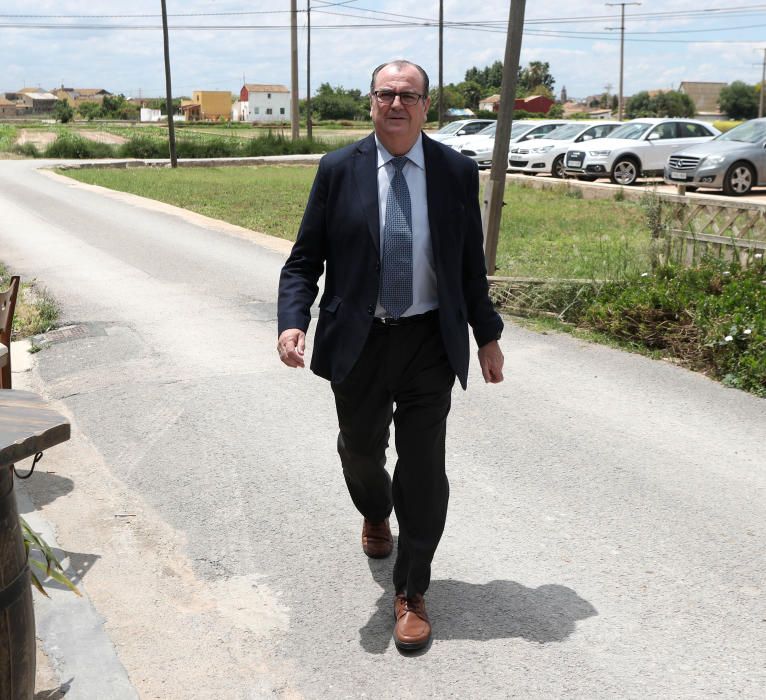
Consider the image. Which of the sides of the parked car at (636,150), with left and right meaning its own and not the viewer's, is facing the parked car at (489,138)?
right

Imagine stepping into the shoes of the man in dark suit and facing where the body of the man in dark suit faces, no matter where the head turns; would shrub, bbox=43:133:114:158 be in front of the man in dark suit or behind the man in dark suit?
behind

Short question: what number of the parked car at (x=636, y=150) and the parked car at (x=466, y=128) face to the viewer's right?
0

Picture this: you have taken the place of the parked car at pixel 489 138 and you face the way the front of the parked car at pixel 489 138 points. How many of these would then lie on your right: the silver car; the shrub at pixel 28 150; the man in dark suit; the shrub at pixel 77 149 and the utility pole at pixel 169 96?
3

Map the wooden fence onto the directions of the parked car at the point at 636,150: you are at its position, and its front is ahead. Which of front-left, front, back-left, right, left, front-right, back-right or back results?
front-left

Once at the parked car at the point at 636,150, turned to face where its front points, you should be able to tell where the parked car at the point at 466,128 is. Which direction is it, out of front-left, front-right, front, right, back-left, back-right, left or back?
right

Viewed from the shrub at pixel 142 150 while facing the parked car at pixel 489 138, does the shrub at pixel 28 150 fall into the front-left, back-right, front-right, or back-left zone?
back-right

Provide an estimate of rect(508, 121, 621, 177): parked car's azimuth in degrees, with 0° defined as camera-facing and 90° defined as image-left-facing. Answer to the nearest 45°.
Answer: approximately 45°

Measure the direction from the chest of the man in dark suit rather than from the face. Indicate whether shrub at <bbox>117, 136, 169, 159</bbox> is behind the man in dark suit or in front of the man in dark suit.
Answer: behind

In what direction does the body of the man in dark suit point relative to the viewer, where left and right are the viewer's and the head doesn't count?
facing the viewer

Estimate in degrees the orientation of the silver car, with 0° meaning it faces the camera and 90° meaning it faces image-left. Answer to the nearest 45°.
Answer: approximately 45°

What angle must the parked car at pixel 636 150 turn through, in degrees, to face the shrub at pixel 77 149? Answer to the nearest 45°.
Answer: approximately 90° to its right

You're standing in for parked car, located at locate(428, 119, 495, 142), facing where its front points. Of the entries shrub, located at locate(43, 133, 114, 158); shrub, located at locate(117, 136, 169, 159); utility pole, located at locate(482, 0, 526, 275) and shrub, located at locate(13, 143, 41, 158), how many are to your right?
3
